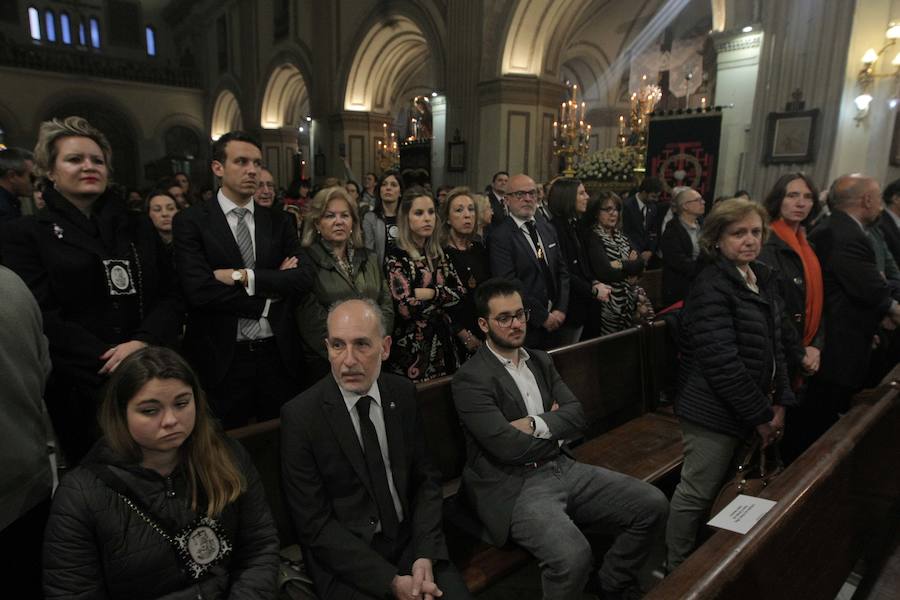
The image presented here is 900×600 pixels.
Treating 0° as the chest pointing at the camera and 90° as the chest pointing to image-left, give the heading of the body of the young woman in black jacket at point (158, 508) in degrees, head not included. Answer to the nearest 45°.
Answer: approximately 0°

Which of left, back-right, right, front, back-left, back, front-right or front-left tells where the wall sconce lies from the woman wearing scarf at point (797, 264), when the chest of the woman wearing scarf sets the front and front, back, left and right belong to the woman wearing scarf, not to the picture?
back-left

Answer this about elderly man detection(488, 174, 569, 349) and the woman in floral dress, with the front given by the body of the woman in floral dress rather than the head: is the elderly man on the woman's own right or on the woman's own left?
on the woman's own left

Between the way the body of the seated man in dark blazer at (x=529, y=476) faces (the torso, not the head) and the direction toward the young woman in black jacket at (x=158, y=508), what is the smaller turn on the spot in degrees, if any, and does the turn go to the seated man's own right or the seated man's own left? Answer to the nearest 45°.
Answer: approximately 90° to the seated man's own right

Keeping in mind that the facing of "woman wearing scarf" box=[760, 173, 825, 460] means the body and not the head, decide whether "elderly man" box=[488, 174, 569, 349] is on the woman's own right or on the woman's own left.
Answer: on the woman's own right

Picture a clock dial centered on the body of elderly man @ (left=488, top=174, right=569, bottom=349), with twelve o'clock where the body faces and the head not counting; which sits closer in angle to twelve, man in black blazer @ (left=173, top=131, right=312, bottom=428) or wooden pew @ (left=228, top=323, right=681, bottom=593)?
the wooden pew

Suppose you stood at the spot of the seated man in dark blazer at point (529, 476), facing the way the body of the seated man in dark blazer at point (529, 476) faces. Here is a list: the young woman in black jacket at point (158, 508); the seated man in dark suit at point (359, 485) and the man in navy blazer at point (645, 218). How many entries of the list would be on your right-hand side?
2

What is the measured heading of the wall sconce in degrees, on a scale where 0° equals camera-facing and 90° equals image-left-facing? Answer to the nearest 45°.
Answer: approximately 45°
